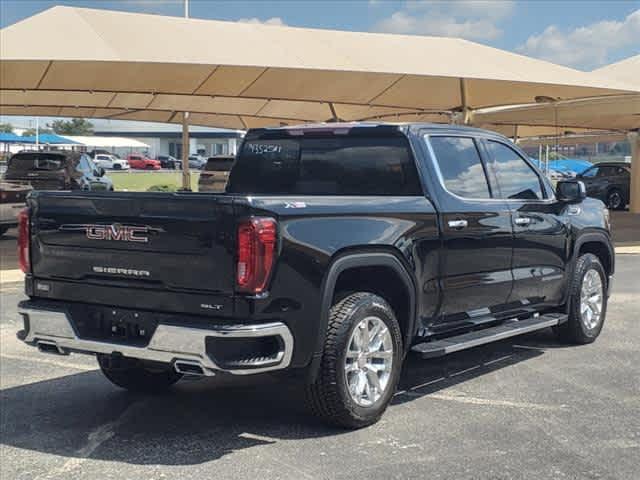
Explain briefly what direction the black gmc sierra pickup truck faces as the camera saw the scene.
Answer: facing away from the viewer and to the right of the viewer

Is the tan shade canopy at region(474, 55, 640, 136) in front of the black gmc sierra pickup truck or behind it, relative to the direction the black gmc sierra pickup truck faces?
in front

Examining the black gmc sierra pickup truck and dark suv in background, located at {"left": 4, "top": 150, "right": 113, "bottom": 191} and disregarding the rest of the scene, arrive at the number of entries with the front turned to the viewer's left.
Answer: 0

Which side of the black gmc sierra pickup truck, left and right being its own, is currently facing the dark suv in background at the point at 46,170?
left
